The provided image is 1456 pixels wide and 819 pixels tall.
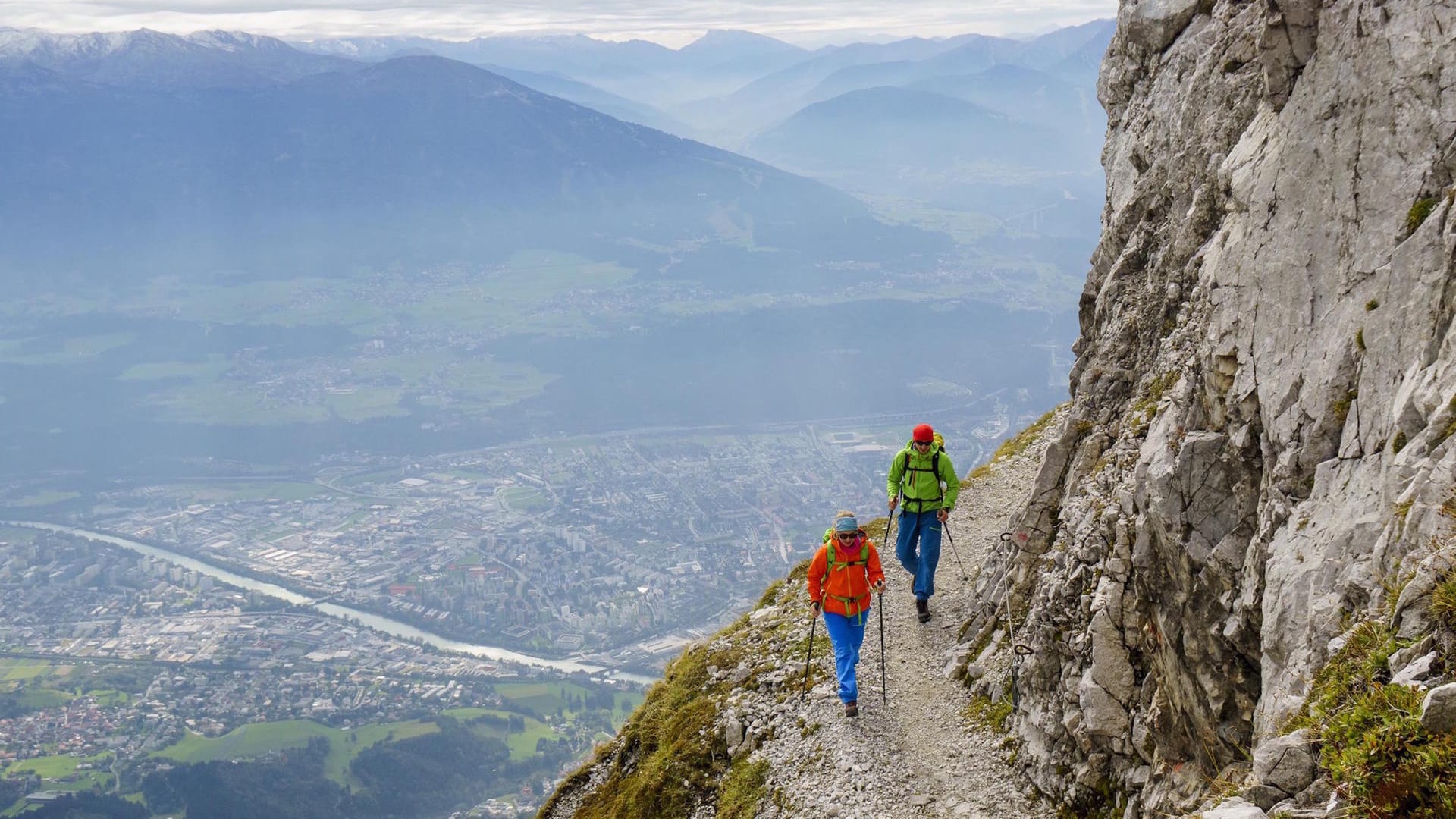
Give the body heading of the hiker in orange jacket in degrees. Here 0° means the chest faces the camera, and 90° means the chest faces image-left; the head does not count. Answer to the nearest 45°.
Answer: approximately 0°

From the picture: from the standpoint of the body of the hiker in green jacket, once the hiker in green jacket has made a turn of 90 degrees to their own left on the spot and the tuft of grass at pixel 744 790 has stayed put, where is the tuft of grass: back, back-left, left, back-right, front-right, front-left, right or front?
back-right

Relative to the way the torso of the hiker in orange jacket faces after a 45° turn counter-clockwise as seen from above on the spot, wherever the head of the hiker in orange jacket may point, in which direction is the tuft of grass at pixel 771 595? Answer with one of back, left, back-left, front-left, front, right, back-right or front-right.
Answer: back-left

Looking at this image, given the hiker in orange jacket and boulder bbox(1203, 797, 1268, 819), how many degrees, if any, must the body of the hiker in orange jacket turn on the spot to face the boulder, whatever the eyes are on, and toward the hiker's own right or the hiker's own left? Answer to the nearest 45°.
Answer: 0° — they already face it

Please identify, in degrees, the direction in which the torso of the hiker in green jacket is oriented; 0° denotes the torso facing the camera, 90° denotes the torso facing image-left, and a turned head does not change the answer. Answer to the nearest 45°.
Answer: approximately 0°

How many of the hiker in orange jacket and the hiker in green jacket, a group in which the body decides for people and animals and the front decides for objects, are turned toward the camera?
2
